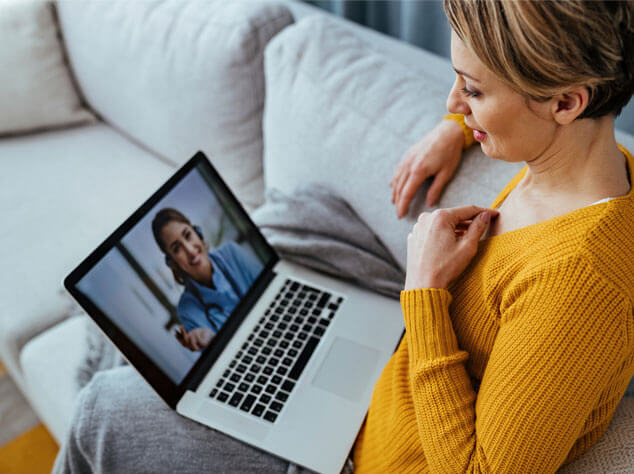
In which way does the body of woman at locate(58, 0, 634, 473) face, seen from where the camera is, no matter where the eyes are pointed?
to the viewer's left

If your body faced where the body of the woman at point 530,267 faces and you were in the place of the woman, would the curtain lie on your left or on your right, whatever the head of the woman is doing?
on your right

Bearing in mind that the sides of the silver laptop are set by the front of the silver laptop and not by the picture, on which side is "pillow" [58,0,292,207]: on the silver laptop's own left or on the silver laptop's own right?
on the silver laptop's own left

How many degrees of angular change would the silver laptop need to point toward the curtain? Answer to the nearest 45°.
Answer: approximately 90° to its left

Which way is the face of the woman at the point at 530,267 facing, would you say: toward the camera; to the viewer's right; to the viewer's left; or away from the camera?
to the viewer's left

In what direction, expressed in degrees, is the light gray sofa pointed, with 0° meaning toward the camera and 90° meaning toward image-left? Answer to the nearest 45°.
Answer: approximately 45°

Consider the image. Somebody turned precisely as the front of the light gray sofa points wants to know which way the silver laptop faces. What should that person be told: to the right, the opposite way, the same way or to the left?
to the left
